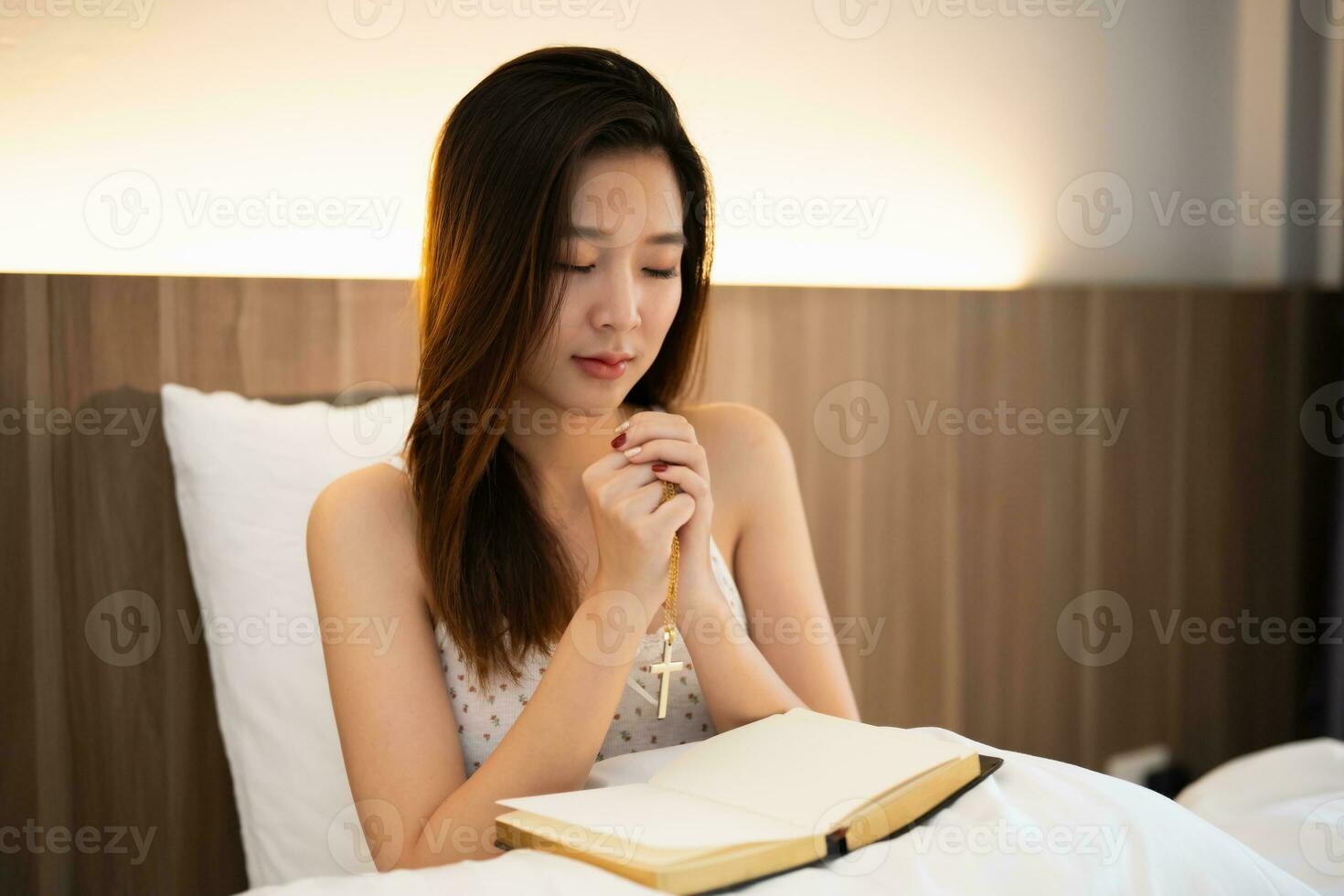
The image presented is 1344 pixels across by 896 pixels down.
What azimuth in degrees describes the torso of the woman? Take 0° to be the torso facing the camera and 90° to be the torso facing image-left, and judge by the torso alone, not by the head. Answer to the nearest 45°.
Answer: approximately 315°

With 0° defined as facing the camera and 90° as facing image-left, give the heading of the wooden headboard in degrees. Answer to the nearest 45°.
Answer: approximately 0°
